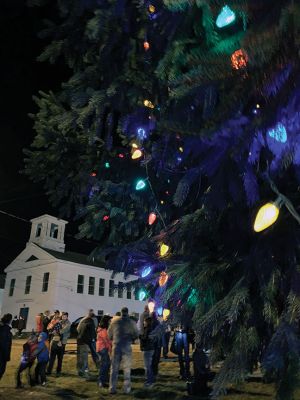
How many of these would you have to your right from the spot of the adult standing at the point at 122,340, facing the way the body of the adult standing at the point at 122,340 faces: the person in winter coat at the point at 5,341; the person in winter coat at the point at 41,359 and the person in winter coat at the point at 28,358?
0

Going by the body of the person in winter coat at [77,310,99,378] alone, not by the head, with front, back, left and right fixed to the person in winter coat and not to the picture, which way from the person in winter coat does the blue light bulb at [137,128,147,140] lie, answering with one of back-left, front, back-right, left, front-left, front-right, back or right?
right

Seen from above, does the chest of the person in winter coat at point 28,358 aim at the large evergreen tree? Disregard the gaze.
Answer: no

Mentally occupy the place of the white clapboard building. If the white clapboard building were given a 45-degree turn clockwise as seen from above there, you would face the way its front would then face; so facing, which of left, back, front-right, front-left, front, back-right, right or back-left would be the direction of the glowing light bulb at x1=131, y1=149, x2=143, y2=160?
left

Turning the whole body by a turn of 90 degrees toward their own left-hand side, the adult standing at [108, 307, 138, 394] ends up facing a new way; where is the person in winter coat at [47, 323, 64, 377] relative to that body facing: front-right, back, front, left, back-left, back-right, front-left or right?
front-right

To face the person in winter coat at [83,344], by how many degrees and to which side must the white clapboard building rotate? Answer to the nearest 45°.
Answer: approximately 45° to its left

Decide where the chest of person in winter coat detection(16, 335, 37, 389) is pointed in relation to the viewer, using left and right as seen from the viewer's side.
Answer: facing to the right of the viewer

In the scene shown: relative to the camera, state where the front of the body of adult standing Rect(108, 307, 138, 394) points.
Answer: away from the camera

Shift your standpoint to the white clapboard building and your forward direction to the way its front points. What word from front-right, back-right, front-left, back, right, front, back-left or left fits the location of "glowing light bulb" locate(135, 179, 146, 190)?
front-left

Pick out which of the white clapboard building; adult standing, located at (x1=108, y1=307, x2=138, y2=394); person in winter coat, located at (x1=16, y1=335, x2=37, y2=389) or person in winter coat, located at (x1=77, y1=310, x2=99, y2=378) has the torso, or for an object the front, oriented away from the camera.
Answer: the adult standing
